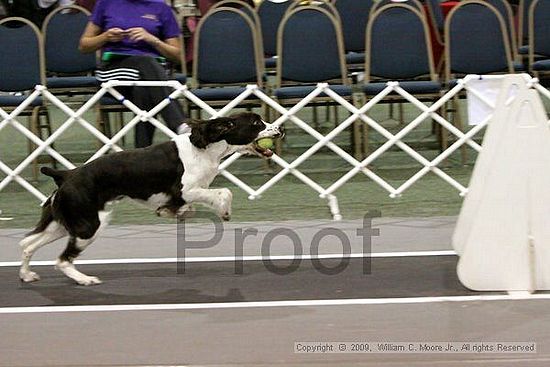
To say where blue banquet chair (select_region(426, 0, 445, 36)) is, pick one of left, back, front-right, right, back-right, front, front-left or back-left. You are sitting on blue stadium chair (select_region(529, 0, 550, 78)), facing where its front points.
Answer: back-right

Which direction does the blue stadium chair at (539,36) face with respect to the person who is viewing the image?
facing the viewer

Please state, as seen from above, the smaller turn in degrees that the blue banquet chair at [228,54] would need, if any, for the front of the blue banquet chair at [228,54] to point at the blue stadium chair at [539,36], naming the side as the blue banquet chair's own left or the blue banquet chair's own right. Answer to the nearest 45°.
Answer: approximately 90° to the blue banquet chair's own left

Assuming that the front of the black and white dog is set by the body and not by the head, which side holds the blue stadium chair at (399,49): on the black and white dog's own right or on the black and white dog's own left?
on the black and white dog's own left

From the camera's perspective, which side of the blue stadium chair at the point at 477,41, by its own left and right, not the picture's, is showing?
front

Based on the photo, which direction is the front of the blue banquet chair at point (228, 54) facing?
toward the camera

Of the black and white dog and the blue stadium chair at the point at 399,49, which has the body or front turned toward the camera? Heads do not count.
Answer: the blue stadium chair

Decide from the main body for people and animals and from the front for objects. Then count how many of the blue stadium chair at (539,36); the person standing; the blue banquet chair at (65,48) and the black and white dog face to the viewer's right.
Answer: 1

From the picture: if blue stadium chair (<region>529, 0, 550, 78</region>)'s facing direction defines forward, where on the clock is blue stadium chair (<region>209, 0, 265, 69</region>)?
blue stadium chair (<region>209, 0, 265, 69</region>) is roughly at 3 o'clock from blue stadium chair (<region>529, 0, 550, 78</region>).

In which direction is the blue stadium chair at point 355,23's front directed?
toward the camera

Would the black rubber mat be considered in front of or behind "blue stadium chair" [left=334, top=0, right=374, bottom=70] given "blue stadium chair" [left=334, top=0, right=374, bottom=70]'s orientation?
in front
